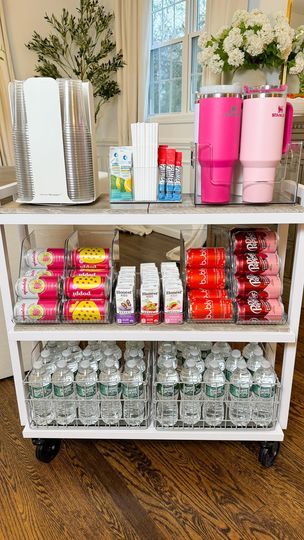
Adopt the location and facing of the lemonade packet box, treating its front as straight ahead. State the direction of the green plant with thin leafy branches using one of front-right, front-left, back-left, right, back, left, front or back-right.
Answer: back

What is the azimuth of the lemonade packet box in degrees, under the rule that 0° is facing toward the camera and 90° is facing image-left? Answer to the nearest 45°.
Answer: approximately 0°
